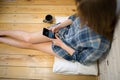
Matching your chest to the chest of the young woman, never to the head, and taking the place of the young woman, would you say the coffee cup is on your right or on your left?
on your right

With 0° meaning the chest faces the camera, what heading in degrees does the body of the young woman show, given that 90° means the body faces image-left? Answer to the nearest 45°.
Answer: approximately 90°
